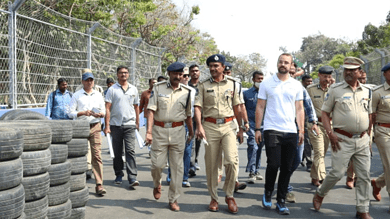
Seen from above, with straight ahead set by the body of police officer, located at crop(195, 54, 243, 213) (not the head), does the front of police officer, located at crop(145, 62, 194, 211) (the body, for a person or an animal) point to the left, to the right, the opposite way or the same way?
the same way

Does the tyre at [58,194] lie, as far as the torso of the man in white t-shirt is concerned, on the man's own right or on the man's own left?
on the man's own right

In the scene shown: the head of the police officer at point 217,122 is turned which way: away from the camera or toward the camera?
toward the camera

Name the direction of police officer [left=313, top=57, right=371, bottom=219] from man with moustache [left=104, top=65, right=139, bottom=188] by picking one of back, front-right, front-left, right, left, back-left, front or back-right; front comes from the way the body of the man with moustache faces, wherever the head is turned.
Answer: front-left

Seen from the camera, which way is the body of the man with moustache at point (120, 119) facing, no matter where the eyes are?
toward the camera

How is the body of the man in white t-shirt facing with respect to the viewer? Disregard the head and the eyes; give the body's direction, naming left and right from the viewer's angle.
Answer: facing the viewer

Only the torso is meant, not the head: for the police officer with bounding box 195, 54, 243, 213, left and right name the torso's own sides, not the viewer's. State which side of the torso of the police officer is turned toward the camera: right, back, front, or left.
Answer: front

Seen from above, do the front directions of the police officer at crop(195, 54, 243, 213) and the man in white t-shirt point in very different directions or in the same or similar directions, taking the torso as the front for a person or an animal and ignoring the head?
same or similar directions

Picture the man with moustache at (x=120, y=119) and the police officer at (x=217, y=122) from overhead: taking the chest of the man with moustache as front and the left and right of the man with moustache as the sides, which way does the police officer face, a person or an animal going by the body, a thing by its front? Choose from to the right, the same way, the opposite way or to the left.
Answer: the same way

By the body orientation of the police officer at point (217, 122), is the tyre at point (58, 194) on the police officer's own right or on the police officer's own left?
on the police officer's own right

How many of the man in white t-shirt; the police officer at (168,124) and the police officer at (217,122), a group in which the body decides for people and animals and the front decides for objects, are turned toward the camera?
3

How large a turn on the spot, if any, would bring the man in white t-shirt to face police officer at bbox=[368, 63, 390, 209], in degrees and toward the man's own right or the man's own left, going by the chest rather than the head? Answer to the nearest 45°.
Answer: approximately 90° to the man's own left

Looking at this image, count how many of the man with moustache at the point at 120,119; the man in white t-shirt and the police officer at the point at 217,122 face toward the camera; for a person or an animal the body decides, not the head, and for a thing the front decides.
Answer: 3

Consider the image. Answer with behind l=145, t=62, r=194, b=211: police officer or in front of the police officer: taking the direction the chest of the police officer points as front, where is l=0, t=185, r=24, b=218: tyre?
in front

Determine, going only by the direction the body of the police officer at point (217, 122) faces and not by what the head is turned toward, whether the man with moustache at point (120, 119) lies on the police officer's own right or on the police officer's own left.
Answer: on the police officer's own right
